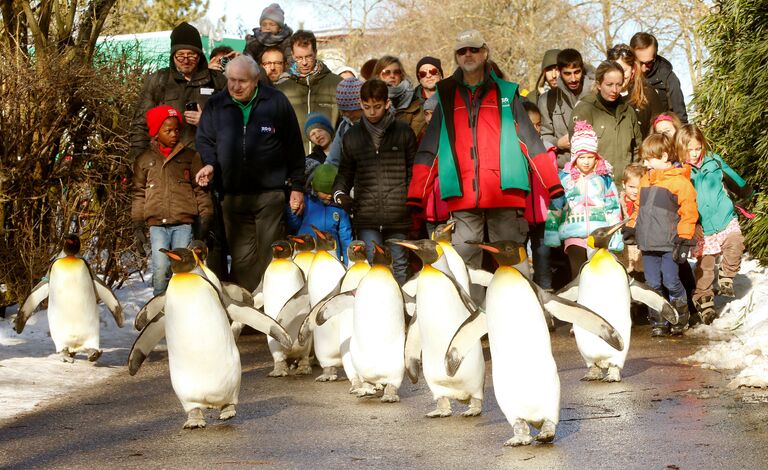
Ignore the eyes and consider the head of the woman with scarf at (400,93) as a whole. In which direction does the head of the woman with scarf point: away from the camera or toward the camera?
toward the camera

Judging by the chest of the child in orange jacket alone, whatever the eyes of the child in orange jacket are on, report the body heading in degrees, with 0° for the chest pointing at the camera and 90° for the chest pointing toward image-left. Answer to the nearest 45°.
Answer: approximately 45°

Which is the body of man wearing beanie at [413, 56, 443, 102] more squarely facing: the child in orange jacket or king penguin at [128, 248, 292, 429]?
the king penguin

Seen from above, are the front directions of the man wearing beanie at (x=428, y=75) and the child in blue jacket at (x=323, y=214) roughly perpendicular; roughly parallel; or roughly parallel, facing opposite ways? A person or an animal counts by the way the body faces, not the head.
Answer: roughly parallel

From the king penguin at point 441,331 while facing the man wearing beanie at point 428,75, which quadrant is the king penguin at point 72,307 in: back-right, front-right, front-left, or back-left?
front-left

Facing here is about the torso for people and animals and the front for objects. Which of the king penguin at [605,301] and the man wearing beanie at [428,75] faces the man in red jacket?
the man wearing beanie

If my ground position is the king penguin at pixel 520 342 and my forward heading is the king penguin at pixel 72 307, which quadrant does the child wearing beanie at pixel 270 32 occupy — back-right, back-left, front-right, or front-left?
front-right

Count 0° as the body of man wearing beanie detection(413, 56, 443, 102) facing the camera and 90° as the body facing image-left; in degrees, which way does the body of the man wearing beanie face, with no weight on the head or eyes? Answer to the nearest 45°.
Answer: approximately 0°

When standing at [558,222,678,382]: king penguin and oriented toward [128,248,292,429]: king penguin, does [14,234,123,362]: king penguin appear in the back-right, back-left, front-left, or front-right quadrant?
front-right

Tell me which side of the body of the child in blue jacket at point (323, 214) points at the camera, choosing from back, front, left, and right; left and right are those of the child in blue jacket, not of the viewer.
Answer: front

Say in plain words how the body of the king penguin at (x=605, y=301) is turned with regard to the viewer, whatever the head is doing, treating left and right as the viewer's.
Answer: facing the viewer

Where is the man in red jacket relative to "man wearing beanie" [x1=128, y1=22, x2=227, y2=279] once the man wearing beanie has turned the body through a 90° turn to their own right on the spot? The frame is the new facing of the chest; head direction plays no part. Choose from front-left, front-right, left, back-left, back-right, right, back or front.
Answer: back-left

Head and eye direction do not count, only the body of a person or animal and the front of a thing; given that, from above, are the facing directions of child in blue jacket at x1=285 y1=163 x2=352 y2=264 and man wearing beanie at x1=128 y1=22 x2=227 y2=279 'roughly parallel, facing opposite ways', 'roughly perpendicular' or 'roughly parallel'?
roughly parallel

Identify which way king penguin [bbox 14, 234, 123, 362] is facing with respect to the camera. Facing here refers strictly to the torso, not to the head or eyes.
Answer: toward the camera

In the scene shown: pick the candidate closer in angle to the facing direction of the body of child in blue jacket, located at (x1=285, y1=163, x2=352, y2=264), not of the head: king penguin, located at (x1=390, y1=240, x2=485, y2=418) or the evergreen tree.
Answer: the king penguin

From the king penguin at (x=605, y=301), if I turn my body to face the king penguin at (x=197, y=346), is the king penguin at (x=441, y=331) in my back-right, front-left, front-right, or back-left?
front-left

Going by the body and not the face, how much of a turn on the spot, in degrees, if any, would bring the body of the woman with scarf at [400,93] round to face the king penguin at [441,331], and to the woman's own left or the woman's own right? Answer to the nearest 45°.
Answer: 0° — they already face it

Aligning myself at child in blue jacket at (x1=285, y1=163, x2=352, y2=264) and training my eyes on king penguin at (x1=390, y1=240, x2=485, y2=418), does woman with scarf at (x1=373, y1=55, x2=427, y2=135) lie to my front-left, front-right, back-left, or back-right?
back-left
